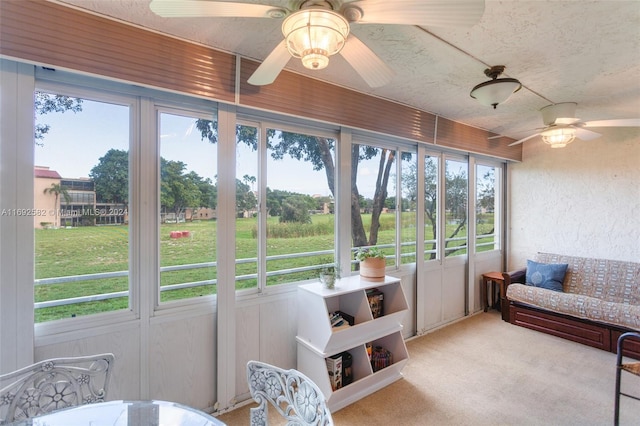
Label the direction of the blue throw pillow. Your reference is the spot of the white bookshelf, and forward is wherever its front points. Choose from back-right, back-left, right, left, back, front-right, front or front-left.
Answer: left

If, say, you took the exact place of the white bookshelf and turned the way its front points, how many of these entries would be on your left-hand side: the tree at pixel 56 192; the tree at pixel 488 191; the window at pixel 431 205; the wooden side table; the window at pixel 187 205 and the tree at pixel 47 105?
3

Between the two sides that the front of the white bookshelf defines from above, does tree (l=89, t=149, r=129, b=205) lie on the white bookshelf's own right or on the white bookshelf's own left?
on the white bookshelf's own right

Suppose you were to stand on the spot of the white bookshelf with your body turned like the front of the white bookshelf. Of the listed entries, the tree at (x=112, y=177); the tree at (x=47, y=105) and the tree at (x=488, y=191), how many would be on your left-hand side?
1

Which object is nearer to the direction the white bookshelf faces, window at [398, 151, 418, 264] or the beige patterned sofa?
the beige patterned sofa

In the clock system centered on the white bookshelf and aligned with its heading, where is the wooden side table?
The wooden side table is roughly at 9 o'clock from the white bookshelf.

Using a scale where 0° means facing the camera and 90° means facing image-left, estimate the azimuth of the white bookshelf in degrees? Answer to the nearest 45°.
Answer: approximately 315°
